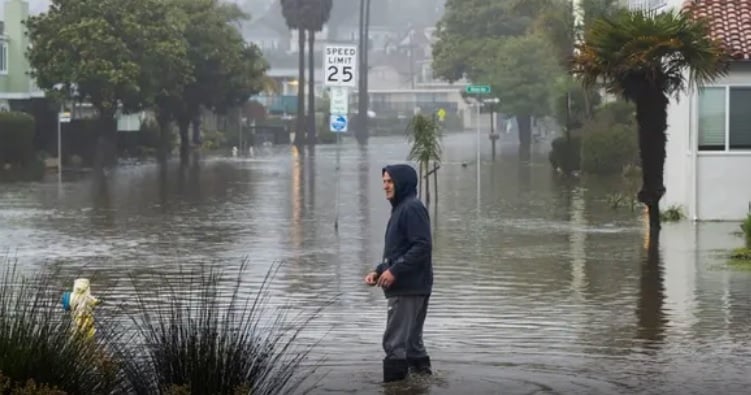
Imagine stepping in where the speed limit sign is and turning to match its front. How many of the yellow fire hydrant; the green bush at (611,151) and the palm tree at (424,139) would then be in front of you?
1

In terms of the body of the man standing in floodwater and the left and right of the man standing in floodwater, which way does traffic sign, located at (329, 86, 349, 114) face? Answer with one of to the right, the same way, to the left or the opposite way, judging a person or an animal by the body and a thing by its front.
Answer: to the left

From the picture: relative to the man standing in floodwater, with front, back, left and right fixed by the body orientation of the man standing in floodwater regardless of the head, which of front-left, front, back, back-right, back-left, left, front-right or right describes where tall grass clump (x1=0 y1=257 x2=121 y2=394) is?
front-left

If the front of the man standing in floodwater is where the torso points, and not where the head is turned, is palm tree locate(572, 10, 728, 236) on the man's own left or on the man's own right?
on the man's own right

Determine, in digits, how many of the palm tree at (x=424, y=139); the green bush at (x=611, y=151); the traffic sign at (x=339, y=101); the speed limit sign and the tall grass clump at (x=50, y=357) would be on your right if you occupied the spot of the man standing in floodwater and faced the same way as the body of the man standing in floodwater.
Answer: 4

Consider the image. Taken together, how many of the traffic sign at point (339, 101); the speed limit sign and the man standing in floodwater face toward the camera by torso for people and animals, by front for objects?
2

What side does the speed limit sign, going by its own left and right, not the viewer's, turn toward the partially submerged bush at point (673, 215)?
left

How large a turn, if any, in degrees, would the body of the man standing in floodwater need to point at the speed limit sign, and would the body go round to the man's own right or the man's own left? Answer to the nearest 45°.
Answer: approximately 90° to the man's own right

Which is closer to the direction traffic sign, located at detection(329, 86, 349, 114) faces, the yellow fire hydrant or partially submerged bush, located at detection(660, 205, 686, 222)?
the yellow fire hydrant

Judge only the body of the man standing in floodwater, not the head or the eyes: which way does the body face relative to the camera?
to the viewer's left
